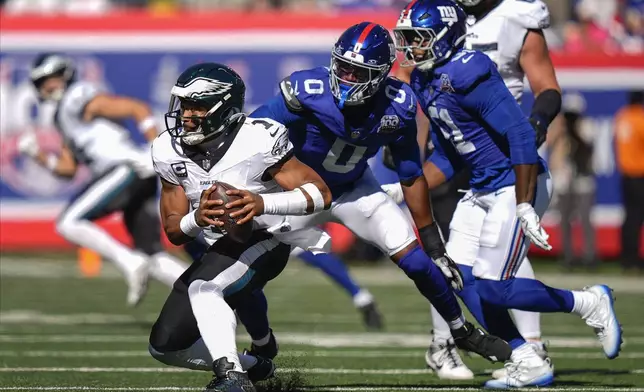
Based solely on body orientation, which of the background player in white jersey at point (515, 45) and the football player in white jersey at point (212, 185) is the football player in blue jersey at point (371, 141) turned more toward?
the football player in white jersey

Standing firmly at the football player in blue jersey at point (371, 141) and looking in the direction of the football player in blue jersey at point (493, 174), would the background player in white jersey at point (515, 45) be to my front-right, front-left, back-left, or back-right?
front-left

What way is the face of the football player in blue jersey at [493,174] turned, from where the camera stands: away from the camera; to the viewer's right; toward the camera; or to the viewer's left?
to the viewer's left

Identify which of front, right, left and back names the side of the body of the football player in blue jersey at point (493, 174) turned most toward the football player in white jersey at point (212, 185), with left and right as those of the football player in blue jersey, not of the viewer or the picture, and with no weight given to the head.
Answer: front

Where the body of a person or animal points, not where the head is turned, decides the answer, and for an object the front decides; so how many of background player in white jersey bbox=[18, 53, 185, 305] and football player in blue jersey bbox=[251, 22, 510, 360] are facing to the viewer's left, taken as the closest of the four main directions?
1

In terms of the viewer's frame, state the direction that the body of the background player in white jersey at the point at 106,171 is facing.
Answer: to the viewer's left

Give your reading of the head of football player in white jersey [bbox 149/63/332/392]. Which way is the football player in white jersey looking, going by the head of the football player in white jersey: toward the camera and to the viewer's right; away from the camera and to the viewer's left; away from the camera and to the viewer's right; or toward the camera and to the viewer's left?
toward the camera and to the viewer's left

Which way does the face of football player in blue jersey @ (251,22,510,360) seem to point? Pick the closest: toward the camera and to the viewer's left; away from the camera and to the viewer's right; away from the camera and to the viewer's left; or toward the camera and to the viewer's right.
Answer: toward the camera and to the viewer's left

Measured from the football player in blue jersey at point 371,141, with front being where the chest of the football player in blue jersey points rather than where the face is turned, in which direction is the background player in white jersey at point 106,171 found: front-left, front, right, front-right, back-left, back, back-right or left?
back-right

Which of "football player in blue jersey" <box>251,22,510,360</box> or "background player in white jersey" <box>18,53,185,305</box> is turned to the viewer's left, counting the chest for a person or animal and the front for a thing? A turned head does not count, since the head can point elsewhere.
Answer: the background player in white jersey

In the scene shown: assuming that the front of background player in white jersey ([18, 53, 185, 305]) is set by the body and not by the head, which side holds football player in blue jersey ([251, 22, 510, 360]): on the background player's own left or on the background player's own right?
on the background player's own left

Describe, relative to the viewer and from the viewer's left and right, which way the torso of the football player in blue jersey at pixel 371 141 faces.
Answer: facing the viewer
